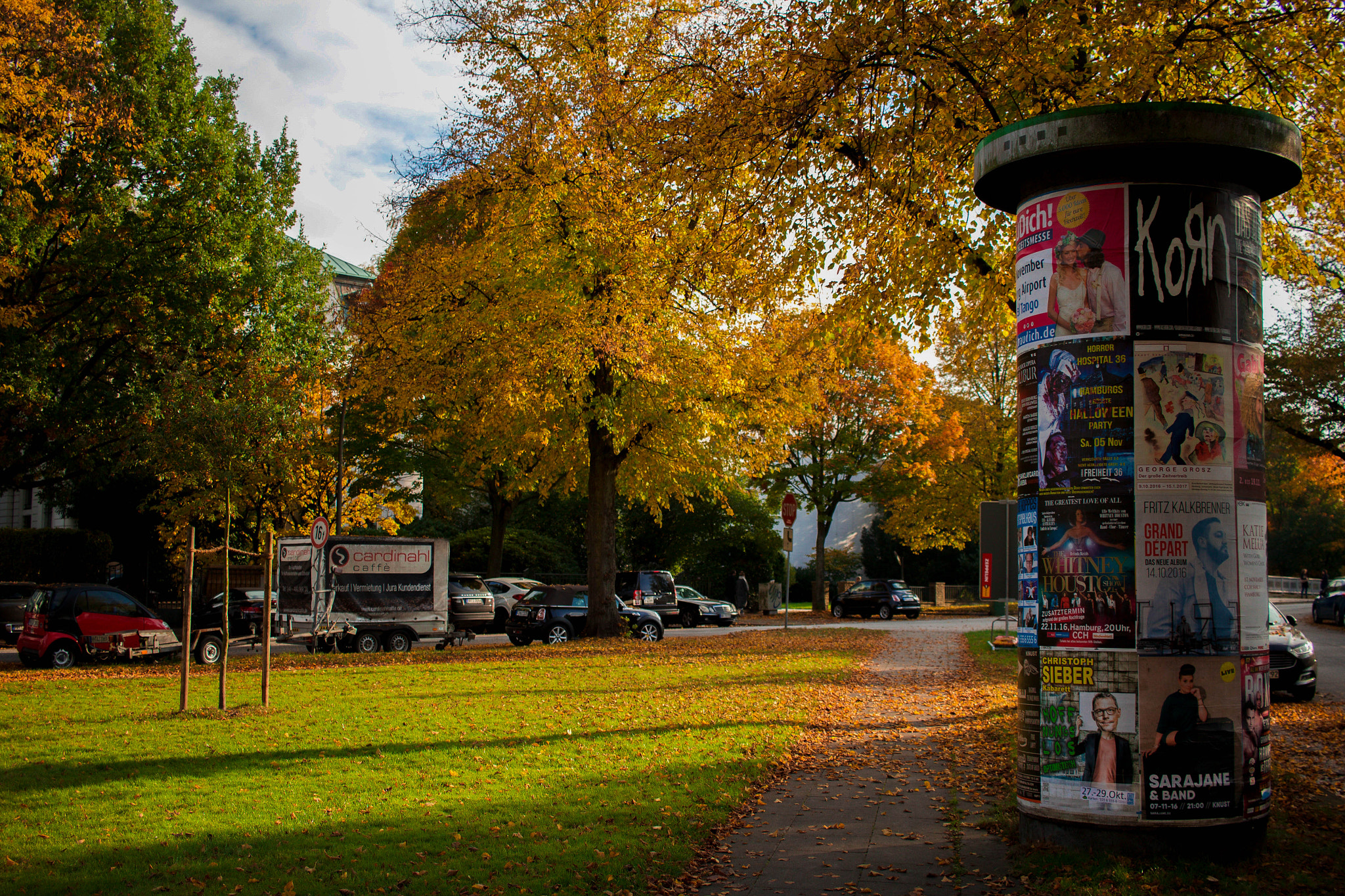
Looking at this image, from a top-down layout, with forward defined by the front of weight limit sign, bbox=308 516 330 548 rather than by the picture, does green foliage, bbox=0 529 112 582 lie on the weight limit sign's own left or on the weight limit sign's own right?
on the weight limit sign's own right

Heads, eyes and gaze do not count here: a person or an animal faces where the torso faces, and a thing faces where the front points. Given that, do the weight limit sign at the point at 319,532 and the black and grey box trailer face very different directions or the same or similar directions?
very different directions

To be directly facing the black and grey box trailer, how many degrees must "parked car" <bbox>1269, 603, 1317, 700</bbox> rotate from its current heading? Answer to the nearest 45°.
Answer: approximately 135° to its right
